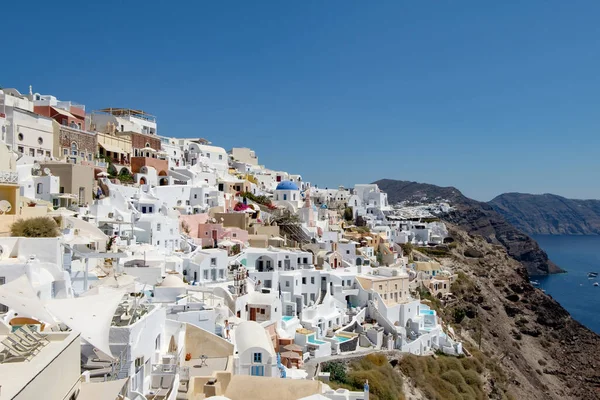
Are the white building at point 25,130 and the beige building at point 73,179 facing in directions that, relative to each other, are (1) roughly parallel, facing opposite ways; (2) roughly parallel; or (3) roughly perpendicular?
roughly parallel

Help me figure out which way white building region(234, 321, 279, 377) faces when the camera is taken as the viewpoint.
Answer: facing the viewer

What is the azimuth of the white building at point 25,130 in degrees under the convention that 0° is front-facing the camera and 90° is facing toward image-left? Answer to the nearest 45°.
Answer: approximately 315°

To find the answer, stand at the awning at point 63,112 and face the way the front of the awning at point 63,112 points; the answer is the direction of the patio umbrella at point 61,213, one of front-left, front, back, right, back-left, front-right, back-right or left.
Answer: front-right

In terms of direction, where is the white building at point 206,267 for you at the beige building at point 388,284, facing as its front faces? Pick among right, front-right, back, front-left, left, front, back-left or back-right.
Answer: right

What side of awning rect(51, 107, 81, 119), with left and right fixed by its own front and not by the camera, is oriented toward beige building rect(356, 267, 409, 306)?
front

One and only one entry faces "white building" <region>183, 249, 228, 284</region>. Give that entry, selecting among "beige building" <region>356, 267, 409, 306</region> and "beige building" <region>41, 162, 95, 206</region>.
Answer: "beige building" <region>41, 162, 95, 206</region>

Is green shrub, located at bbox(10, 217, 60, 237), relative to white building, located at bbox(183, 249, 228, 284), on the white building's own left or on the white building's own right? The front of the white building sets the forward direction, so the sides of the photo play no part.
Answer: on the white building's own right

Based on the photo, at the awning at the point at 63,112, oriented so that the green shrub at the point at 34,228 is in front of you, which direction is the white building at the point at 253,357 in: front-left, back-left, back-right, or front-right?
front-left

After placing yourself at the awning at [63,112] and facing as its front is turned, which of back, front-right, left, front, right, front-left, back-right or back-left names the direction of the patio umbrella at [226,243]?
front

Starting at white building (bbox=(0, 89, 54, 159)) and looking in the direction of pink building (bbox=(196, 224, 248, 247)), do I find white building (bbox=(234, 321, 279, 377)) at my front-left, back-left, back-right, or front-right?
front-right

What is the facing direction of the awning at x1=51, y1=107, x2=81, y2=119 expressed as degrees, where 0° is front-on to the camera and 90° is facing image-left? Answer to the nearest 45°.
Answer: approximately 315°
